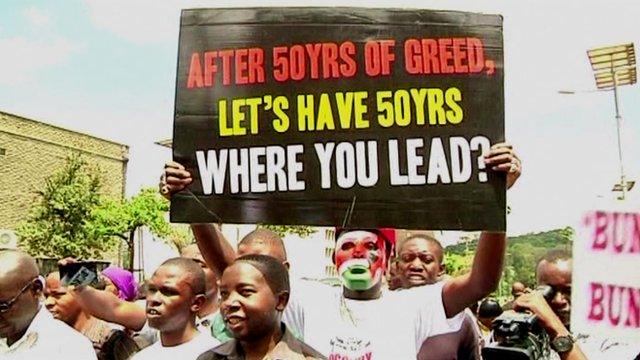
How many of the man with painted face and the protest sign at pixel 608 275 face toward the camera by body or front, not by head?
2

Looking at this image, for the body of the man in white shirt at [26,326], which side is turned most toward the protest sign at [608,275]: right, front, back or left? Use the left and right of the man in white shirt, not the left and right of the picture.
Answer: left

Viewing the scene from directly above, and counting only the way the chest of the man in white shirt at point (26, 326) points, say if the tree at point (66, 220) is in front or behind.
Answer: behind

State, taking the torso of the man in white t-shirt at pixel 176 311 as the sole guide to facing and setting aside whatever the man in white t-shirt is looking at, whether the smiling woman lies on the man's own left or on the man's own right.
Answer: on the man's own left

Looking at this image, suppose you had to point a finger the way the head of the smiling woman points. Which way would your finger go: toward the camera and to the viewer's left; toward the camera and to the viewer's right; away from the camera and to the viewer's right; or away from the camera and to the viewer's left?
toward the camera and to the viewer's left

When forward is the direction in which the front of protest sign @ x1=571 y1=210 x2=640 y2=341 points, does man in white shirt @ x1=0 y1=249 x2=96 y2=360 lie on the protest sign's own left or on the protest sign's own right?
on the protest sign's own right

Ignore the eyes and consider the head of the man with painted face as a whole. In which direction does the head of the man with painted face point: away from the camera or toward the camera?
toward the camera

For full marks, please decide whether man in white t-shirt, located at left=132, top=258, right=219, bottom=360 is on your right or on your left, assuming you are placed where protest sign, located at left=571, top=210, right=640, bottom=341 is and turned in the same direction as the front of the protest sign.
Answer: on your right

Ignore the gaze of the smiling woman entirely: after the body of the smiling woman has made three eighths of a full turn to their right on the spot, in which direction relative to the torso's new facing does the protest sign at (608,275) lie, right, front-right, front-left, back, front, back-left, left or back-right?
right

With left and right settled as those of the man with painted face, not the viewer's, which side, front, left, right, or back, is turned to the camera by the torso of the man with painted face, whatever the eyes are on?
front

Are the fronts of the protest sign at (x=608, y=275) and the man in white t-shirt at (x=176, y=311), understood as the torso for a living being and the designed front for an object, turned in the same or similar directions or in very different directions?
same or similar directions
